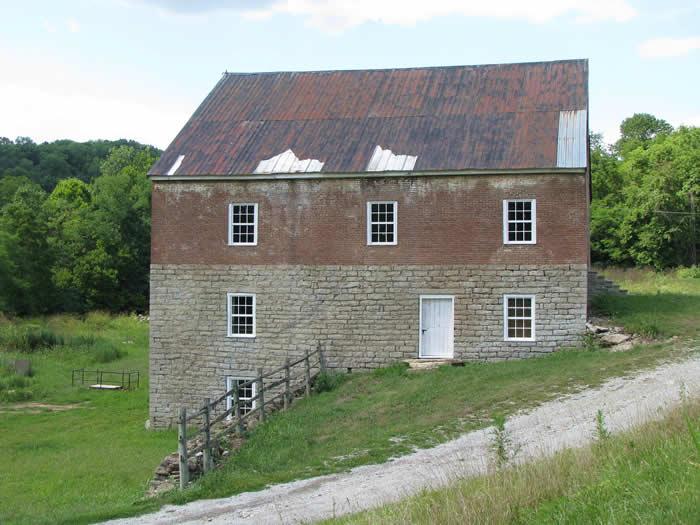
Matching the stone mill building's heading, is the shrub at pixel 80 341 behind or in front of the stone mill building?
behind

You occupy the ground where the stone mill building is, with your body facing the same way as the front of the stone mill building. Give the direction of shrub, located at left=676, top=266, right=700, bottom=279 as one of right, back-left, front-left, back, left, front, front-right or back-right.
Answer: back-left

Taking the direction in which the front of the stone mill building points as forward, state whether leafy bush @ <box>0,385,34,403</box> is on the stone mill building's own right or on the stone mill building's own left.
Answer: on the stone mill building's own right

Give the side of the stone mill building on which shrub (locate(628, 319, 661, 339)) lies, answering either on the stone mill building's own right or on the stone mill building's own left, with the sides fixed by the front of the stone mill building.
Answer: on the stone mill building's own left

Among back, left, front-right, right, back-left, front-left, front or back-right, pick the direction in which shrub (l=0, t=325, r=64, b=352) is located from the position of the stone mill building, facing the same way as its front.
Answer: back-right

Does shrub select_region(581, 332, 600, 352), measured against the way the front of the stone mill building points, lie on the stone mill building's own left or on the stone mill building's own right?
on the stone mill building's own left

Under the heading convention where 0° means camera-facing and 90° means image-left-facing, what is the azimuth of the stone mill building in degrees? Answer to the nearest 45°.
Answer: approximately 0°

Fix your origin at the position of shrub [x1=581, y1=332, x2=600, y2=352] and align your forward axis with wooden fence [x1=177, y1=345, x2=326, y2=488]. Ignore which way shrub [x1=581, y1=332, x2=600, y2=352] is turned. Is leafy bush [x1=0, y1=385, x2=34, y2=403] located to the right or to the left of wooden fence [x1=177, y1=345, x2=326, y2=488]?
right

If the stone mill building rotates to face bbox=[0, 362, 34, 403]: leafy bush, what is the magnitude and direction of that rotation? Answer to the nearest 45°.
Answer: approximately 135° to its right

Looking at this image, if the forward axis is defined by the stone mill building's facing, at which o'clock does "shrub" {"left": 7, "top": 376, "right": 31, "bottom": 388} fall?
The shrub is roughly at 4 o'clock from the stone mill building.
